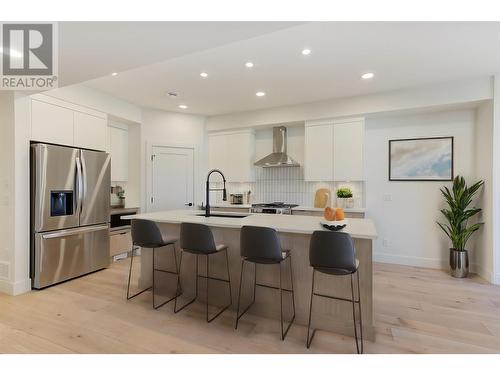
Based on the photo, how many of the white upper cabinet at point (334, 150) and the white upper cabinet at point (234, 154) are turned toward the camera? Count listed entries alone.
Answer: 2

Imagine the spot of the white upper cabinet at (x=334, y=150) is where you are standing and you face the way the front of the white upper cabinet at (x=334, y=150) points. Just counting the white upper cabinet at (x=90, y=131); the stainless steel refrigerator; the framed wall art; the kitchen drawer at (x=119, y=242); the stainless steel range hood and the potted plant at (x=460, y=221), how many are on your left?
2

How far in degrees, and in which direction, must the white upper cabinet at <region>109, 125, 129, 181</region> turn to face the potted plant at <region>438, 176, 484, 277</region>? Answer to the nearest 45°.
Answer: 0° — it already faces it

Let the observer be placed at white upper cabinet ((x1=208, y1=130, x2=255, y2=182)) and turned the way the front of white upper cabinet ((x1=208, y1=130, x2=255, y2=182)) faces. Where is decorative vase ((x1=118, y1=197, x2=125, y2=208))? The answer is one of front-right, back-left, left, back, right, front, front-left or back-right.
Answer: right

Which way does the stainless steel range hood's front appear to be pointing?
toward the camera

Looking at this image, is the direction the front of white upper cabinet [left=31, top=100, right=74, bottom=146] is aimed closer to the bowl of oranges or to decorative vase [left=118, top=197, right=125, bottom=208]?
the bowl of oranges

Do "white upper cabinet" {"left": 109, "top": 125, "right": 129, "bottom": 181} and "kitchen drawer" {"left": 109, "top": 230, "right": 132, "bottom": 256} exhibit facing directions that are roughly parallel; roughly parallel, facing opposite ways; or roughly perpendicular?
roughly parallel

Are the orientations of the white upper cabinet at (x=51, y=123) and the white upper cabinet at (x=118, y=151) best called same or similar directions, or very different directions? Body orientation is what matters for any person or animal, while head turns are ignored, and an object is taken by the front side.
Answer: same or similar directions

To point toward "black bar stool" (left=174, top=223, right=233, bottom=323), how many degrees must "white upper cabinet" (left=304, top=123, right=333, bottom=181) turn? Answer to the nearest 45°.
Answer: approximately 45° to its right

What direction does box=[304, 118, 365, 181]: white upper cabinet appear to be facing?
toward the camera

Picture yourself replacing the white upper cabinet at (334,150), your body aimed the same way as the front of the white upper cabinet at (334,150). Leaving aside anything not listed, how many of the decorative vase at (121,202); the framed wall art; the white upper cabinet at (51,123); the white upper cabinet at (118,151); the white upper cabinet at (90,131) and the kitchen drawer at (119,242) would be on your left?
1

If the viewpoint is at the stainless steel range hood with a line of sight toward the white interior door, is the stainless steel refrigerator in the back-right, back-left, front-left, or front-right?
front-left

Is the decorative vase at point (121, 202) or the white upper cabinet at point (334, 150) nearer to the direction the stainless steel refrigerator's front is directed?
the white upper cabinet
